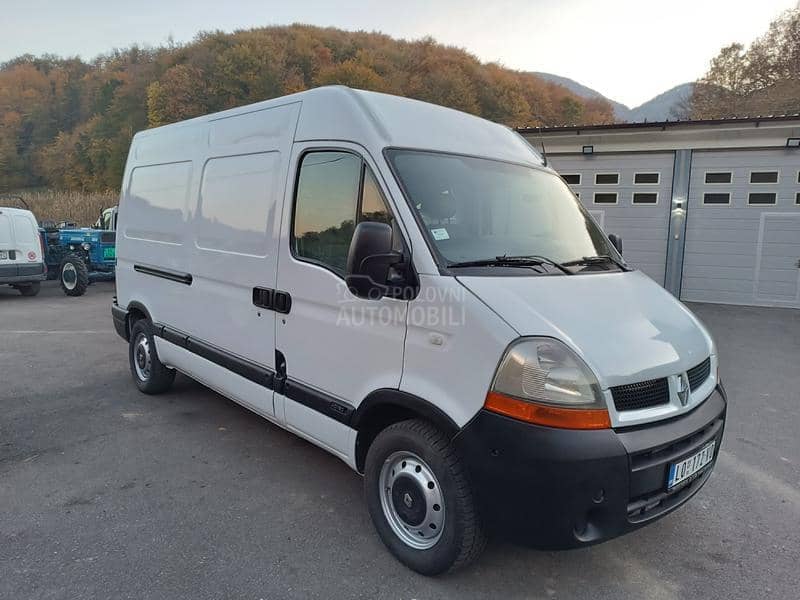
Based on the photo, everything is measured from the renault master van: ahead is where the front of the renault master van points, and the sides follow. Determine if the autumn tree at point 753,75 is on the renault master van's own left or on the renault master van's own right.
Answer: on the renault master van's own left

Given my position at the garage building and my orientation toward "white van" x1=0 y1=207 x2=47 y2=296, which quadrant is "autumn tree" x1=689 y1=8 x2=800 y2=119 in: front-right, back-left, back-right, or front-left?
back-right

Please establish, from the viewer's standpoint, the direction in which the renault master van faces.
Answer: facing the viewer and to the right of the viewer

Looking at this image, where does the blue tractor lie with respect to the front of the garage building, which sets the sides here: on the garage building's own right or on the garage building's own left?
on the garage building's own right

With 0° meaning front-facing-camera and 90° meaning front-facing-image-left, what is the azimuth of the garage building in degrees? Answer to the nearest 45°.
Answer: approximately 0°

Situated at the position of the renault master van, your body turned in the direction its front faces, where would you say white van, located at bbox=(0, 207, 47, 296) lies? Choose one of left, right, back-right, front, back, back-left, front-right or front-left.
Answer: back

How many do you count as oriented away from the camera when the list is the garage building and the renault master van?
0

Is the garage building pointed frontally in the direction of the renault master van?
yes

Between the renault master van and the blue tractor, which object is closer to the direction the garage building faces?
the renault master van

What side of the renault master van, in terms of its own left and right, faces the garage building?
left

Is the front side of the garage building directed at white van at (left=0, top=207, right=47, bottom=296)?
no

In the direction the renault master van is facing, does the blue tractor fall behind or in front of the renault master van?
behind

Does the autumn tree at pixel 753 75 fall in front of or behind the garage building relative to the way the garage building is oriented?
behind
